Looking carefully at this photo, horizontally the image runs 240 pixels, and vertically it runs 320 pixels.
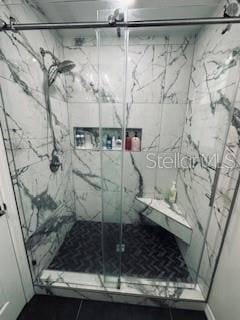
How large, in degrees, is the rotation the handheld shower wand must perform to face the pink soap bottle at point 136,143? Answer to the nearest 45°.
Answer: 0° — it already faces it

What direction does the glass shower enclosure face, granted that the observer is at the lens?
facing the viewer

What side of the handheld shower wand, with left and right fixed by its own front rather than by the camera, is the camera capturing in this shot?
right
